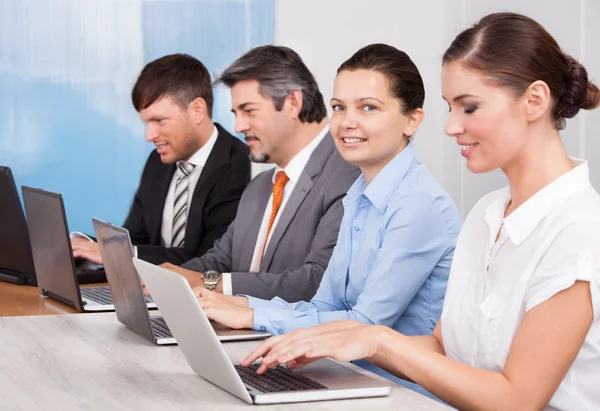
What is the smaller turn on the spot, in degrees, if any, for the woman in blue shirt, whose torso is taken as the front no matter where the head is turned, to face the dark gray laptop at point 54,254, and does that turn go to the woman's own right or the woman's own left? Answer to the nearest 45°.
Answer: approximately 45° to the woman's own right

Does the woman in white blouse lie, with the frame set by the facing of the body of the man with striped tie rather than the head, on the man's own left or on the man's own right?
on the man's own left

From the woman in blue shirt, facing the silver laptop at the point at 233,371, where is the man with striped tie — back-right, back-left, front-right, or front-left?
back-right

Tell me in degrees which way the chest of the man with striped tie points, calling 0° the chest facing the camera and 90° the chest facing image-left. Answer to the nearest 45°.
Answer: approximately 45°

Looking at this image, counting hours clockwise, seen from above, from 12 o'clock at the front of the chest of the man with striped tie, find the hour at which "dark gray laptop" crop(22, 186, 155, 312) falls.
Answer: The dark gray laptop is roughly at 11 o'clock from the man with striped tie.

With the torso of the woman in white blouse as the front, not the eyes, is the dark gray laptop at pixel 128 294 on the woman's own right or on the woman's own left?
on the woman's own right

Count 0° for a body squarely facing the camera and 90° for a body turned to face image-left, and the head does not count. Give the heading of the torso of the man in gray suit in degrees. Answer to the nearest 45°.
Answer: approximately 45°

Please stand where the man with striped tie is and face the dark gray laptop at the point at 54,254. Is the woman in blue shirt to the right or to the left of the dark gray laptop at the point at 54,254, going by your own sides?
left

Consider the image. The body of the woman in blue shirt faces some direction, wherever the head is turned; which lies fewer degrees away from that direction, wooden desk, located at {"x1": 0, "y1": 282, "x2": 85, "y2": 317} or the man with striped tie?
the wooden desk

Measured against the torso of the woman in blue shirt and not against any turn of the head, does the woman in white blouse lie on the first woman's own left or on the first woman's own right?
on the first woman's own left

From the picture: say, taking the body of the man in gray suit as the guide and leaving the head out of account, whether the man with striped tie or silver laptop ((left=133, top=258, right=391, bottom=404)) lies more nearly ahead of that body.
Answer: the silver laptop
